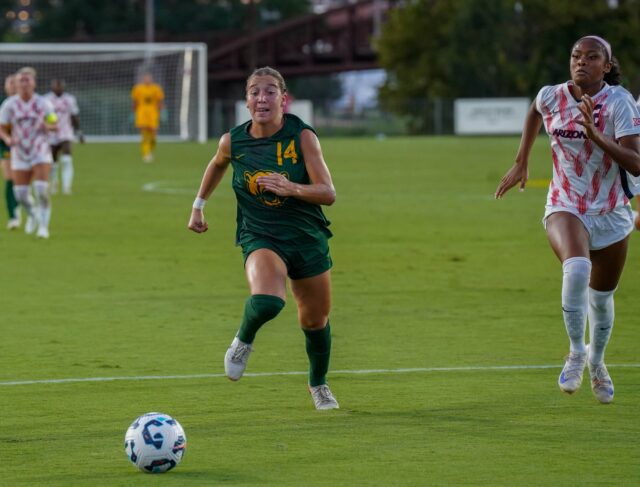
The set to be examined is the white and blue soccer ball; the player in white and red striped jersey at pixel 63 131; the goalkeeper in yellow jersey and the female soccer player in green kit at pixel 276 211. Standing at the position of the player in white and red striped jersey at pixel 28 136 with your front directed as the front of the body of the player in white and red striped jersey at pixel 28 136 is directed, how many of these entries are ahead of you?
2

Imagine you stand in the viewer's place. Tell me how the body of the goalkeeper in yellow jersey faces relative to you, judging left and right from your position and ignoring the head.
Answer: facing the viewer

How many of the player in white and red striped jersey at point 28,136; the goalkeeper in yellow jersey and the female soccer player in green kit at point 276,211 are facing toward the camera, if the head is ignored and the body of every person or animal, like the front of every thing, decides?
3

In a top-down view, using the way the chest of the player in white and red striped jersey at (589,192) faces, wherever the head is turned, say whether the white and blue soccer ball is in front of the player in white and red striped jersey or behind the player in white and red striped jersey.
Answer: in front

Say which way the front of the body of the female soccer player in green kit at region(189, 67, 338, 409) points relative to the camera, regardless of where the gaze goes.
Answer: toward the camera

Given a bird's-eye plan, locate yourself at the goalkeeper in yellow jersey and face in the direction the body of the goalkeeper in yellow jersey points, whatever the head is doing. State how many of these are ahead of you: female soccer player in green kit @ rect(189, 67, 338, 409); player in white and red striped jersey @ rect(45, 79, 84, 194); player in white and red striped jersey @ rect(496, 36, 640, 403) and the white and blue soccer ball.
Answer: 4

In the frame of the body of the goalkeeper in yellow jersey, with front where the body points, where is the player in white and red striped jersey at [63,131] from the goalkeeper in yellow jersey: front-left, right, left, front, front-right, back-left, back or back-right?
front

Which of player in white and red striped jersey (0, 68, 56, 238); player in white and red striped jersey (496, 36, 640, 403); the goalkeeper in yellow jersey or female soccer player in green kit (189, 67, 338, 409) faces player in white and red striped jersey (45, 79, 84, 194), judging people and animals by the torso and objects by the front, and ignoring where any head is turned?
the goalkeeper in yellow jersey

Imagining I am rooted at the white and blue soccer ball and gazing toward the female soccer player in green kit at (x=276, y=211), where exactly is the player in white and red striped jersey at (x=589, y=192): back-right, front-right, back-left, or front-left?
front-right

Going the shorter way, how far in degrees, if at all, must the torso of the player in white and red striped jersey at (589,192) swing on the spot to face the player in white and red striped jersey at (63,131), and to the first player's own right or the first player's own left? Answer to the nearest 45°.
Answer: approximately 90° to the first player's own right

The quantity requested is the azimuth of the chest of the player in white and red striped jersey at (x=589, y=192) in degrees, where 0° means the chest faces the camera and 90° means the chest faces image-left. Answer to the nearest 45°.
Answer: approximately 45°

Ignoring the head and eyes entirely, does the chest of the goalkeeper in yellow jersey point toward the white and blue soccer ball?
yes

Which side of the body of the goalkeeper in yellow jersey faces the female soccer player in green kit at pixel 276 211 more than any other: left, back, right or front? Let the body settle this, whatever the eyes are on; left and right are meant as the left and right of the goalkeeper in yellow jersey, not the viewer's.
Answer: front

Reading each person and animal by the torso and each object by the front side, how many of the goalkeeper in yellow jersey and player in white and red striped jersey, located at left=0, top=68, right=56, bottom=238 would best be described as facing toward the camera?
2

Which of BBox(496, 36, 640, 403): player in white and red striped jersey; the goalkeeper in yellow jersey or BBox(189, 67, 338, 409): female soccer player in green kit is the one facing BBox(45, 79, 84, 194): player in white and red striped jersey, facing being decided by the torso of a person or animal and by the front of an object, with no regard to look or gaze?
the goalkeeper in yellow jersey

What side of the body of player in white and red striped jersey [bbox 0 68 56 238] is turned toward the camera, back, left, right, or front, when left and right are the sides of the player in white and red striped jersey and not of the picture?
front
